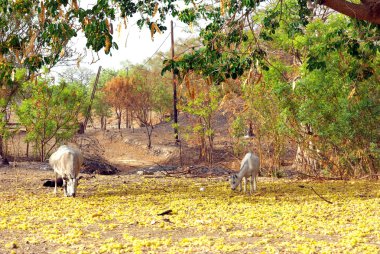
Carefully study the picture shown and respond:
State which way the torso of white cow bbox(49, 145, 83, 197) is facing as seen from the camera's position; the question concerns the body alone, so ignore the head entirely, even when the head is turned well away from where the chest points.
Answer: toward the camera

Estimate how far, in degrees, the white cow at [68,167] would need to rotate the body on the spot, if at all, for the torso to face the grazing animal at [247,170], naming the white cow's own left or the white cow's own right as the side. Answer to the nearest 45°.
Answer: approximately 90° to the white cow's own left

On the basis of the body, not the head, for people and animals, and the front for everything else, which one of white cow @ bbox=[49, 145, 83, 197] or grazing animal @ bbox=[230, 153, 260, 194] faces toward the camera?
the white cow

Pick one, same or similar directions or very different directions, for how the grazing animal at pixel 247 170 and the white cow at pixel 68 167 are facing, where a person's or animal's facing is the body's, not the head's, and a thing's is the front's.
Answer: same or similar directions

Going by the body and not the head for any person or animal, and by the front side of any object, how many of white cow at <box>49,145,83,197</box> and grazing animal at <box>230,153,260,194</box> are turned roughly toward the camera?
1
